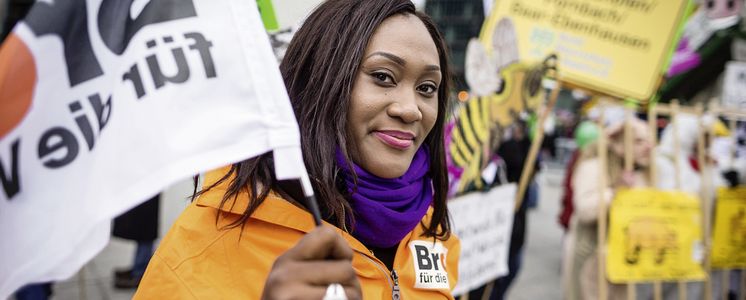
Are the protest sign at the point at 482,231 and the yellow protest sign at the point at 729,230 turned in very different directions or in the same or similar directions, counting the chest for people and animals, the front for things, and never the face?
same or similar directions

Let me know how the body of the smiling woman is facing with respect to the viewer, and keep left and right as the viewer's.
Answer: facing the viewer and to the right of the viewer

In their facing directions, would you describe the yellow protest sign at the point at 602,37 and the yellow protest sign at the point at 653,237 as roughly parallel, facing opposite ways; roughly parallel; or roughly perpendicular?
roughly parallel

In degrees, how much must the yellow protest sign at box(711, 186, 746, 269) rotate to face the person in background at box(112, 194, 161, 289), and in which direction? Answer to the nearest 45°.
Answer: approximately 45° to its right

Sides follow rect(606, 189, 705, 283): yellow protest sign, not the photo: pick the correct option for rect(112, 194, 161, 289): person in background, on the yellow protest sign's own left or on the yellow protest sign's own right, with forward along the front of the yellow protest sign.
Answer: on the yellow protest sign's own right

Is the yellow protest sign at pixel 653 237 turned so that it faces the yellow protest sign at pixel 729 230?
no

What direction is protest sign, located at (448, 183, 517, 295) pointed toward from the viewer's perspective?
toward the camera

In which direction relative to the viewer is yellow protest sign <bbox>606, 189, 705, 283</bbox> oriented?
toward the camera

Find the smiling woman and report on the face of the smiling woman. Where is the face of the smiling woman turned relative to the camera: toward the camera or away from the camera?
toward the camera

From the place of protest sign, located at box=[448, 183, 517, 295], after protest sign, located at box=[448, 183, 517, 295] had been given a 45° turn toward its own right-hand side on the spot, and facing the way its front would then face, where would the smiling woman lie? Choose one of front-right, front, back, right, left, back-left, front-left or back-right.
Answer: front-left

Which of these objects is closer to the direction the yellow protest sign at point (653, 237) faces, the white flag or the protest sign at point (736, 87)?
the white flag

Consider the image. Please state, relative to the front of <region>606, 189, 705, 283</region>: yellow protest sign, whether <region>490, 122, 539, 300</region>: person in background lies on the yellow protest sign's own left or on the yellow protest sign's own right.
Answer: on the yellow protest sign's own right

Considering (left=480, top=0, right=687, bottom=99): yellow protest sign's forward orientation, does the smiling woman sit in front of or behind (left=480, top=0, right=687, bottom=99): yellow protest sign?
in front
